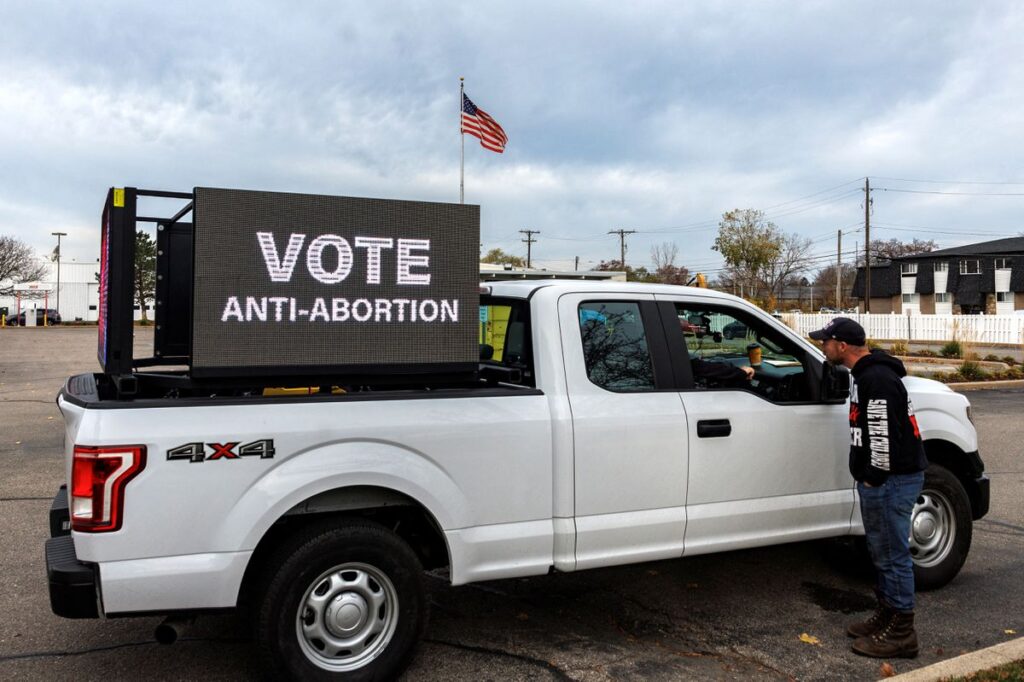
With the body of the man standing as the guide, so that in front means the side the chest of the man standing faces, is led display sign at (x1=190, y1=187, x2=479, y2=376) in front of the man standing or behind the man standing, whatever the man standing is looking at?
in front

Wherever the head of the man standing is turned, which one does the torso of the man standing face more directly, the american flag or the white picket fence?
the american flag

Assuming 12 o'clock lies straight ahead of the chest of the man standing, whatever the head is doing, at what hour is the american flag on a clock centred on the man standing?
The american flag is roughly at 2 o'clock from the man standing.

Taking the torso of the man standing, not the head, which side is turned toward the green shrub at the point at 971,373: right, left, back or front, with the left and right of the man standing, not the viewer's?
right

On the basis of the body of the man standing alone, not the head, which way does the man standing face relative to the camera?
to the viewer's left

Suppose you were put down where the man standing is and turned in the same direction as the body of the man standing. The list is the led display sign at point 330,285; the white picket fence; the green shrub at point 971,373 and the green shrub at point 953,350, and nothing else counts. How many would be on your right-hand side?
3

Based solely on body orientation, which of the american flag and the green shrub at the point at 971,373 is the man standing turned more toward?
the american flag

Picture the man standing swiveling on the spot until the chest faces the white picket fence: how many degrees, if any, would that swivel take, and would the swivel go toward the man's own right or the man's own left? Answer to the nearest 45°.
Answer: approximately 90° to the man's own right

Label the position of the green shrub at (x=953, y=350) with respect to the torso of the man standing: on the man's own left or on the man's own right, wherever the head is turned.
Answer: on the man's own right

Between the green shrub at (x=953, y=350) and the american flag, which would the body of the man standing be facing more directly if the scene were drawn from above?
the american flag
